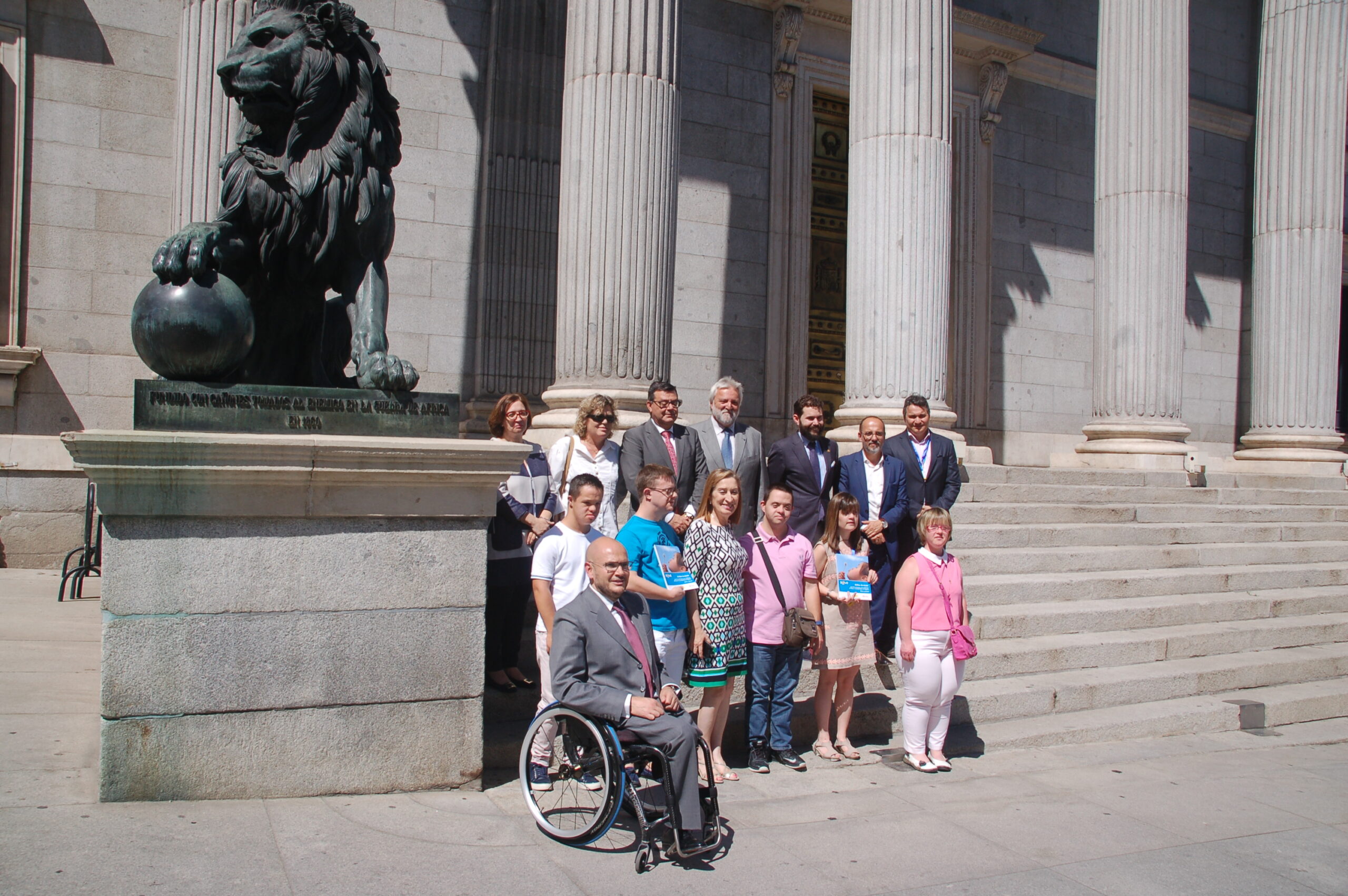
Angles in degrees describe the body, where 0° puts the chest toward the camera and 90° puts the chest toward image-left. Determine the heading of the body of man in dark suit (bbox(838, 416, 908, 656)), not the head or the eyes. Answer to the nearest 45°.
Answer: approximately 0°

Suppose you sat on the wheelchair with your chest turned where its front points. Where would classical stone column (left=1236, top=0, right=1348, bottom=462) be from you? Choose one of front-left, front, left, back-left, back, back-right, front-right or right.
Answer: left

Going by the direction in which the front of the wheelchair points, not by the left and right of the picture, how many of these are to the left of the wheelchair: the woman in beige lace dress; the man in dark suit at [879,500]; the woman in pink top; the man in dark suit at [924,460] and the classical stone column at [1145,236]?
5

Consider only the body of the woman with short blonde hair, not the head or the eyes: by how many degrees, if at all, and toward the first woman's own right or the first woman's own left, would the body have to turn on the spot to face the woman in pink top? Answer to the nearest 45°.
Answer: approximately 45° to the first woman's own left

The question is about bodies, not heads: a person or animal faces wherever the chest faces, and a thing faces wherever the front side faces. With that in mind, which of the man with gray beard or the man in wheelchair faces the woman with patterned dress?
the man with gray beard

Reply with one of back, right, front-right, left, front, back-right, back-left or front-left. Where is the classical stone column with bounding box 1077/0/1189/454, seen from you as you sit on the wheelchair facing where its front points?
left

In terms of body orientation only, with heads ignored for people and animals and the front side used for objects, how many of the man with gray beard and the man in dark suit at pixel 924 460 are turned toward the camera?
2

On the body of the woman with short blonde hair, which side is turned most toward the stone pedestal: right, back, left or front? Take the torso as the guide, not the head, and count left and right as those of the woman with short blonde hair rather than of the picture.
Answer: right

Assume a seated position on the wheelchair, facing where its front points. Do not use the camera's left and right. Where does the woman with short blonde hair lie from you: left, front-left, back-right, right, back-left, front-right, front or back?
back-left
